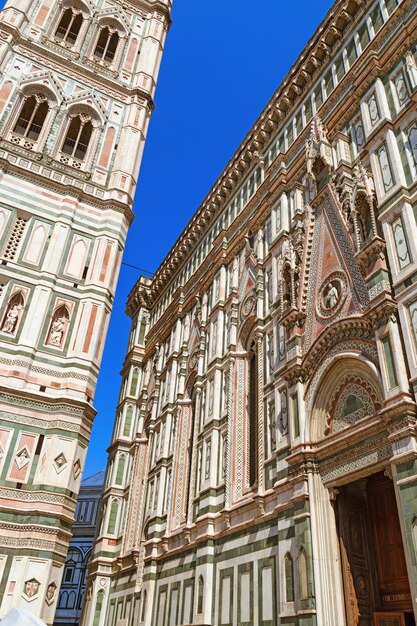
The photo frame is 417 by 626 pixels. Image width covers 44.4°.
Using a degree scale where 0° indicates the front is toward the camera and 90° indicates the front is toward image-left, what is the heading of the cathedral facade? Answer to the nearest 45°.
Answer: approximately 45°

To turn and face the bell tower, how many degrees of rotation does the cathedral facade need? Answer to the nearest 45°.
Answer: approximately 45° to its right
